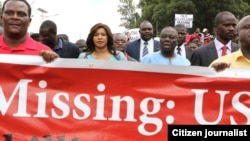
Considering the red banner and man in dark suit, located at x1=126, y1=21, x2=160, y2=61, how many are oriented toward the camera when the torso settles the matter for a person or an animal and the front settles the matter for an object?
2

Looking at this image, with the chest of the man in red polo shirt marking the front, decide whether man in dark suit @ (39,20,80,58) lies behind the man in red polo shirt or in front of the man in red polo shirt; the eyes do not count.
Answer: behind

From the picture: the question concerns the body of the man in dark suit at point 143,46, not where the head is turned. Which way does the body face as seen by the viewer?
toward the camera

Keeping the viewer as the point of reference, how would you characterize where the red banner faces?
facing the viewer

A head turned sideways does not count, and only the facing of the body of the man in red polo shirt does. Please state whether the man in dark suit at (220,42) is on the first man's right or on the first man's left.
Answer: on the first man's left

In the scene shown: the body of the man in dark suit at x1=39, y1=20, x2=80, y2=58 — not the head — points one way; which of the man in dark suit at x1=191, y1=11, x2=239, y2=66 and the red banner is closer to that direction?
the red banner

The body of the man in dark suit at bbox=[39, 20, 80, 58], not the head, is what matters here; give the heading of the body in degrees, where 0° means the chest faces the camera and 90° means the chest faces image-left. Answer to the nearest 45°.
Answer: approximately 45°

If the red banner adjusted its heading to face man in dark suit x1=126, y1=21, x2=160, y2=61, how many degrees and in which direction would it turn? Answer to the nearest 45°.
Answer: approximately 180°

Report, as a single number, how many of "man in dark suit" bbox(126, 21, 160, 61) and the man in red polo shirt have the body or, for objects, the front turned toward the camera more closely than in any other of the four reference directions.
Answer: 2
